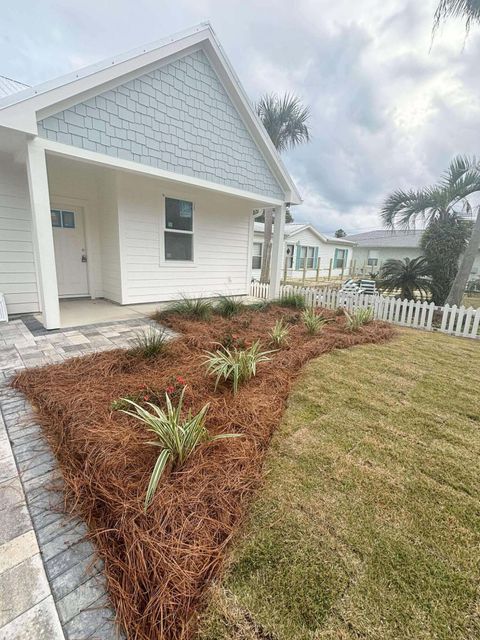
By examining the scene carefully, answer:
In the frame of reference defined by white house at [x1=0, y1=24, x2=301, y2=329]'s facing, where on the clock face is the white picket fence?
The white picket fence is roughly at 11 o'clock from the white house.

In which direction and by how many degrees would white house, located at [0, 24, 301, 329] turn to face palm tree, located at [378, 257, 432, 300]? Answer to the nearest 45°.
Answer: approximately 45° to its left

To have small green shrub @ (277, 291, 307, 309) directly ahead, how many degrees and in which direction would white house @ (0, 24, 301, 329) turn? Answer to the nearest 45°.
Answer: approximately 45° to its left

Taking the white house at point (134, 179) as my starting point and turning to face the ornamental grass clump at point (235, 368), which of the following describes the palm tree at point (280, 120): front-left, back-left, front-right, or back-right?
back-left

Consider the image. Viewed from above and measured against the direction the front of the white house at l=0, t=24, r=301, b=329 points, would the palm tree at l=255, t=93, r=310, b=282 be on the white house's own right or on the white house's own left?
on the white house's own left

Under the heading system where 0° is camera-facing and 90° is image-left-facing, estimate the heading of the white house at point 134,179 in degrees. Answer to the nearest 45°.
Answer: approximately 315°

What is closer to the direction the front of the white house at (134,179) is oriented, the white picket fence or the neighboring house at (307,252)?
the white picket fence

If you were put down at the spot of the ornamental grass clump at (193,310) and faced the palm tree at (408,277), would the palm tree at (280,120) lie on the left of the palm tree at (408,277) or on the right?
left

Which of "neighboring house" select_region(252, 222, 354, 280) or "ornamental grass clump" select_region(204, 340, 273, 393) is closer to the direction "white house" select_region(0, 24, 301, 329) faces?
the ornamental grass clump

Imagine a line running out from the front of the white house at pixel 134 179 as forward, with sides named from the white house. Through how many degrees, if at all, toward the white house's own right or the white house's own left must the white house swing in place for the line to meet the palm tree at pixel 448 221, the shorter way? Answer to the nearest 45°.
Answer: approximately 45° to the white house's own left

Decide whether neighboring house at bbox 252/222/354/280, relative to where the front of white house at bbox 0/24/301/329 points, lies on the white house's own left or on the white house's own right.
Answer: on the white house's own left
